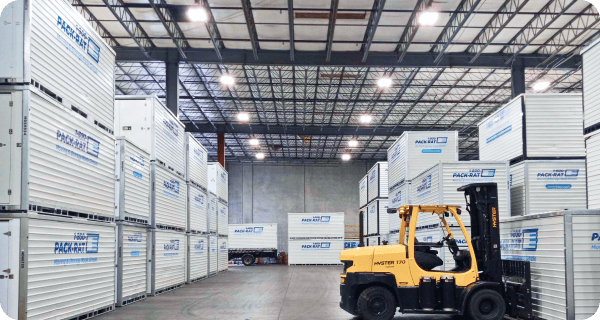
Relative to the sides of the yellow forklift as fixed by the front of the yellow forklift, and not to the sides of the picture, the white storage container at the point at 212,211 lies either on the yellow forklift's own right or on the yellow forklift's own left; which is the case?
on the yellow forklift's own left

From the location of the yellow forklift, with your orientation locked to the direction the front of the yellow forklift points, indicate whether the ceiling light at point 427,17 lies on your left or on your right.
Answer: on your left

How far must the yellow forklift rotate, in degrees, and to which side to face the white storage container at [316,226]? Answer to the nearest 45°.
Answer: approximately 90° to its left

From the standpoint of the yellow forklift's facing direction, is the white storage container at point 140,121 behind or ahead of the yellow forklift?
behind

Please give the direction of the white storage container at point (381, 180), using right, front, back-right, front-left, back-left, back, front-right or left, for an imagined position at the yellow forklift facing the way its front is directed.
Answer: left

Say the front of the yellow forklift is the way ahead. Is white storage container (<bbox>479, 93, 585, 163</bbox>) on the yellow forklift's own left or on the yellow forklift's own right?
on the yellow forklift's own left

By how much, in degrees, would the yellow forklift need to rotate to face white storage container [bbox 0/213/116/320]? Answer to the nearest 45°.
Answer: approximately 135° to its right

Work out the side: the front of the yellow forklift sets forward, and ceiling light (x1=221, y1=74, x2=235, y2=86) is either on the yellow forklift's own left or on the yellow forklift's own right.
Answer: on the yellow forklift's own left

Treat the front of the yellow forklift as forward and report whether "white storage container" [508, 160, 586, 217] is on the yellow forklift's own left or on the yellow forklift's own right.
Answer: on the yellow forklift's own left

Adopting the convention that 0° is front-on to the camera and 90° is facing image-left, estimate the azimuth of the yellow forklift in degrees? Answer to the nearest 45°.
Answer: approximately 270°

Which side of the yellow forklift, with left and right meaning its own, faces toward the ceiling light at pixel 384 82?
left

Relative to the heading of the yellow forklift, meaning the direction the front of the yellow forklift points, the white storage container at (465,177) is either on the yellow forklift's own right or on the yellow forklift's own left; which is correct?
on the yellow forklift's own left

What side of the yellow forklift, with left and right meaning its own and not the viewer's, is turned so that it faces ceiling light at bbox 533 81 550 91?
left
